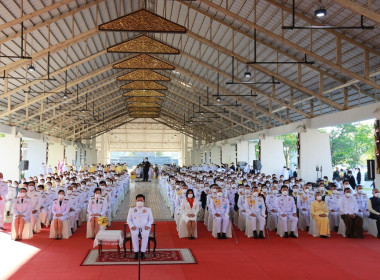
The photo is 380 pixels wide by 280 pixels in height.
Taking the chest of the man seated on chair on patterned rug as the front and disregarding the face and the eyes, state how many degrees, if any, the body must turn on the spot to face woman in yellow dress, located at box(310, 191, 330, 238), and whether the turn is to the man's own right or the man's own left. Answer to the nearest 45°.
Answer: approximately 90° to the man's own left

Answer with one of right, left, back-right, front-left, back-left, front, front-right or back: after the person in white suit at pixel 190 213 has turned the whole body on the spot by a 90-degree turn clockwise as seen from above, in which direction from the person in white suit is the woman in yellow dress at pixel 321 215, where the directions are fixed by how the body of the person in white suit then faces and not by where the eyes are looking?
back

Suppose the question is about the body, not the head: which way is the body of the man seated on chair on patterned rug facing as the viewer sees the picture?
toward the camera

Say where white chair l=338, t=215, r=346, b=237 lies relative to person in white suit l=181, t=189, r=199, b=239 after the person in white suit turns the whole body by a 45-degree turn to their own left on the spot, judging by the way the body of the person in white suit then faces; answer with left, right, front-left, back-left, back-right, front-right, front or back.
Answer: front-left

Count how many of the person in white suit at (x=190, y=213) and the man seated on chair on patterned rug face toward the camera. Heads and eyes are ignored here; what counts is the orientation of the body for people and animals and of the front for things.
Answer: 2

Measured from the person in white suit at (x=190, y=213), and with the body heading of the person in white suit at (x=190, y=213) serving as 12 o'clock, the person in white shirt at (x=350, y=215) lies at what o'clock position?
the person in white shirt at (x=350, y=215) is roughly at 9 o'clock from the person in white suit at (x=190, y=213).

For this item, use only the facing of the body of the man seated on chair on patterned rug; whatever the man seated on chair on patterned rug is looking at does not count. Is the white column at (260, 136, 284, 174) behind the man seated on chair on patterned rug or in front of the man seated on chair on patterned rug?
behind

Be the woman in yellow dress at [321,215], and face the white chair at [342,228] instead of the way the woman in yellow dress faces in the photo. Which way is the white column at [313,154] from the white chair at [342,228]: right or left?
left

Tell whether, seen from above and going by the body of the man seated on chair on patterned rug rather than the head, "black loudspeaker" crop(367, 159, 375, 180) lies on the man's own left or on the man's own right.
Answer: on the man's own left

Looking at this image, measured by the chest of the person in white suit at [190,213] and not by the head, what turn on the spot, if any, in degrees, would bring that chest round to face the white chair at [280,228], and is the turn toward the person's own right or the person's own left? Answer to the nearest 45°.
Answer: approximately 90° to the person's own left

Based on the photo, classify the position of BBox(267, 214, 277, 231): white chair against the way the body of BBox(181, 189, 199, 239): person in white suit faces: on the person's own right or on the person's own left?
on the person's own left

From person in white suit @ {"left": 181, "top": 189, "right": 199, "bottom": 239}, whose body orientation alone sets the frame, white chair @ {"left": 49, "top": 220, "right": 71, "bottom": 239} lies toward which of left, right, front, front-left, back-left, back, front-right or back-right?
right

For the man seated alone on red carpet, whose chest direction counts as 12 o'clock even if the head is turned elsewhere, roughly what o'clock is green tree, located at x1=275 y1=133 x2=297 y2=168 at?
The green tree is roughly at 7 o'clock from the man seated alone on red carpet.

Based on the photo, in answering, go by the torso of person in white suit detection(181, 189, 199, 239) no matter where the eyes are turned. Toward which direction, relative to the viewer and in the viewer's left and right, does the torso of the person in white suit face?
facing the viewer

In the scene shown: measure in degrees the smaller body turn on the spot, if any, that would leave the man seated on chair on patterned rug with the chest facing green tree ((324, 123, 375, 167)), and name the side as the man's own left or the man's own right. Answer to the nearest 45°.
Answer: approximately 135° to the man's own left
